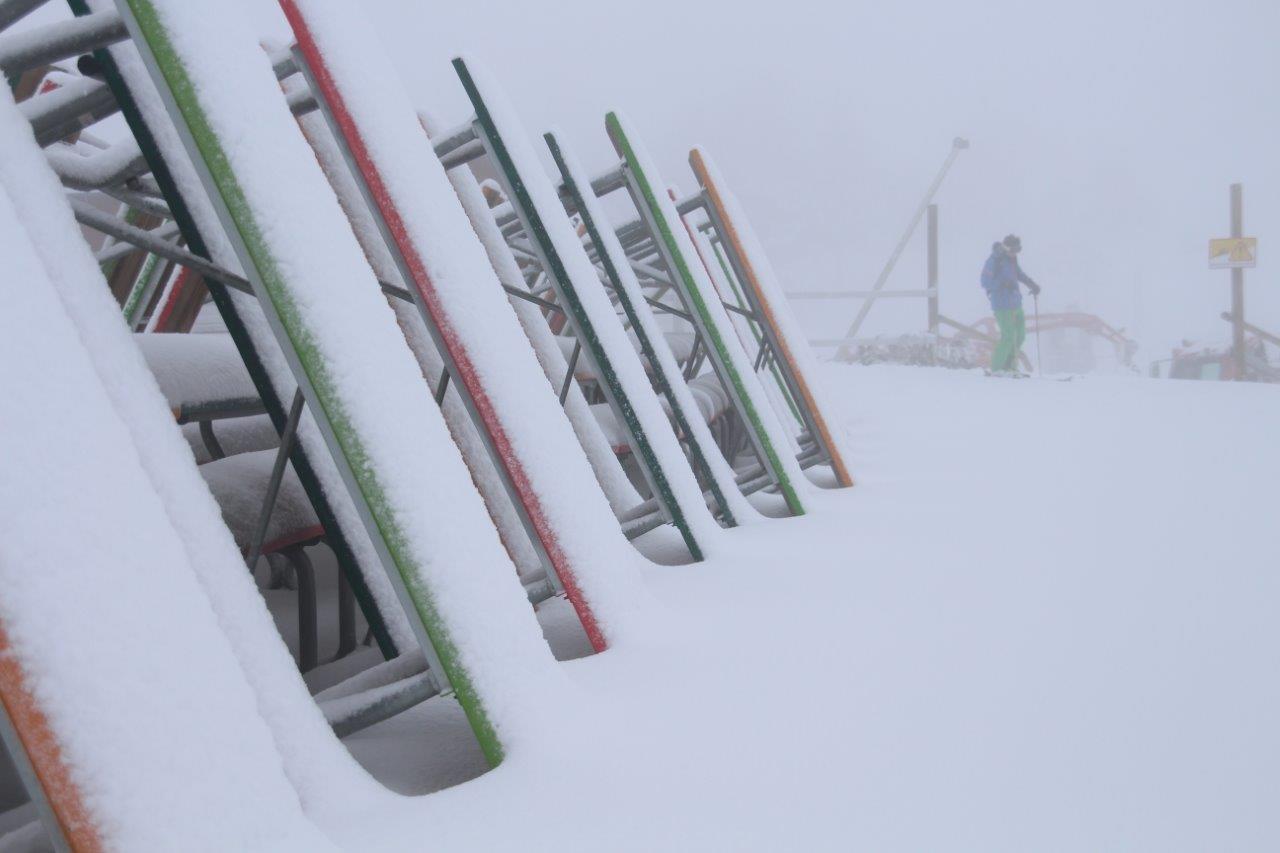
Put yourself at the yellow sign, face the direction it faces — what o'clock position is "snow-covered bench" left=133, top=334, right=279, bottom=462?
The snow-covered bench is roughly at 12 o'clock from the yellow sign.

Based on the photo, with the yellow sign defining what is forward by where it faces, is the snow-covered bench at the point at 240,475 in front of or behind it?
in front

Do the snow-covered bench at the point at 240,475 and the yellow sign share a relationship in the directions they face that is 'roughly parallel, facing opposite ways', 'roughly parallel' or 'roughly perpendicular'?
roughly perpendicular

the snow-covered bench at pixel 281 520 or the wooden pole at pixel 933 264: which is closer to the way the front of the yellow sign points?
the snow-covered bench

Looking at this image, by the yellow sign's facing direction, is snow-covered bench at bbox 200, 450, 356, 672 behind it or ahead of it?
ahead
